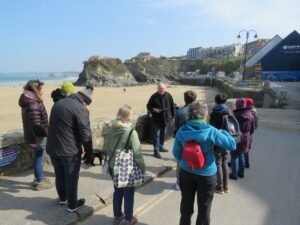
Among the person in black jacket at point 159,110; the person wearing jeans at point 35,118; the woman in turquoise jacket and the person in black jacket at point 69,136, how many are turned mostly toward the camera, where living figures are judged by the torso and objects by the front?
1

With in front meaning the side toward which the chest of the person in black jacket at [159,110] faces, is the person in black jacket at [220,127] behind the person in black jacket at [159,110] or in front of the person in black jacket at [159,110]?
in front

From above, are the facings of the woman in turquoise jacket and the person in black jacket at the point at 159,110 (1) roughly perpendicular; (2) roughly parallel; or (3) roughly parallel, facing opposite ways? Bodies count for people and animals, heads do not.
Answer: roughly parallel, facing opposite ways

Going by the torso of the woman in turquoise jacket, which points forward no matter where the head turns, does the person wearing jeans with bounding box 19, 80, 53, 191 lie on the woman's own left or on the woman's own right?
on the woman's own left

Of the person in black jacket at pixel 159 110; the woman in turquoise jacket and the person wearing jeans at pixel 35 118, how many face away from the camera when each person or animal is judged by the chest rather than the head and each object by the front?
1

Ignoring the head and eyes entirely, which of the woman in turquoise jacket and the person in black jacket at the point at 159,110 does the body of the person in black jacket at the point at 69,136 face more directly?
the person in black jacket

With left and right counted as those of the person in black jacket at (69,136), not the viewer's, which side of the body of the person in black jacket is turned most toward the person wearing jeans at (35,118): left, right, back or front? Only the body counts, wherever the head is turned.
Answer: left

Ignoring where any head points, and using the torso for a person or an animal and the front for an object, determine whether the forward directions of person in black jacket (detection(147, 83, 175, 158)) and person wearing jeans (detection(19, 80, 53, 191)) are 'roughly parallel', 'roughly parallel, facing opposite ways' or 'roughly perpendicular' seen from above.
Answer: roughly perpendicular

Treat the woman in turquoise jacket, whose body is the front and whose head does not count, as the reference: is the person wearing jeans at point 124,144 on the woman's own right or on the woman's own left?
on the woman's own left

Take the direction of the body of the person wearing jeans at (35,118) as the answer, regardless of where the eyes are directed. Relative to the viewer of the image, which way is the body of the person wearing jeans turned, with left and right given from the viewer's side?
facing to the right of the viewer

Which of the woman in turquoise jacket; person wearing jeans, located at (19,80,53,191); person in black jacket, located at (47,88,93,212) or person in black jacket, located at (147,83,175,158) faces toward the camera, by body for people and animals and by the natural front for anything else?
person in black jacket, located at (147,83,175,158)

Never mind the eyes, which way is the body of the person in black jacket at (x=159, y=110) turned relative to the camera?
toward the camera

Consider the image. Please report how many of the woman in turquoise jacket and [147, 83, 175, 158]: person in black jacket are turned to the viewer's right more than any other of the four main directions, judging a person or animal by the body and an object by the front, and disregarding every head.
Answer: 0

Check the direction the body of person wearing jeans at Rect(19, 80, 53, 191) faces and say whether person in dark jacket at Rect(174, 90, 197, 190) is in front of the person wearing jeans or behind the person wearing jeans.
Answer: in front

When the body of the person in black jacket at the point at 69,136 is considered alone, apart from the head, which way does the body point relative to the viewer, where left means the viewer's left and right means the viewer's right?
facing away from the viewer and to the right of the viewer

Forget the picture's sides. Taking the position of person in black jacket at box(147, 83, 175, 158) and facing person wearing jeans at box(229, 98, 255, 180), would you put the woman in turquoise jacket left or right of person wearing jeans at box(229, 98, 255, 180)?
right

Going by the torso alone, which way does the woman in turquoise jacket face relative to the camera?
away from the camera

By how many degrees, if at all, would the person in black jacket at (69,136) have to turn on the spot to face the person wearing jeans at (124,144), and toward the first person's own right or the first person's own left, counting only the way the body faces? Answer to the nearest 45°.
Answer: approximately 90° to the first person's own right

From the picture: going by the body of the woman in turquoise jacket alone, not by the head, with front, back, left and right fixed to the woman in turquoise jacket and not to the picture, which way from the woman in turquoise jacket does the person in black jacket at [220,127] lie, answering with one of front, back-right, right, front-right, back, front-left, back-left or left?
front
